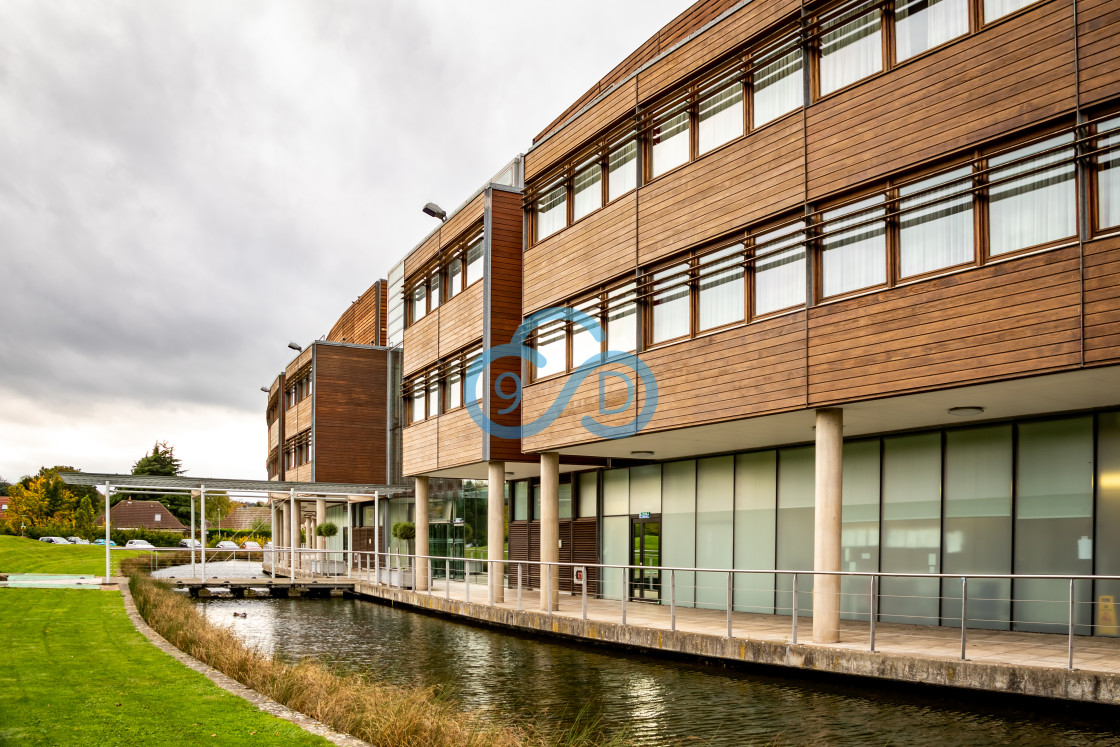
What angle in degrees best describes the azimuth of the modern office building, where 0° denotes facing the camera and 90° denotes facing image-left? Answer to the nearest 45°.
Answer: approximately 45°

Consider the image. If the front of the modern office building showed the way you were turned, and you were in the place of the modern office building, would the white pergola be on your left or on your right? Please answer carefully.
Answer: on your right
